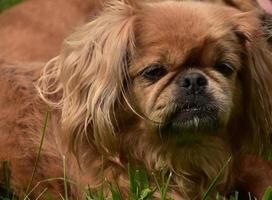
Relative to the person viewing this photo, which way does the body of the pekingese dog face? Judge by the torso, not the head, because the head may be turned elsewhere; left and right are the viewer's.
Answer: facing the viewer and to the right of the viewer
